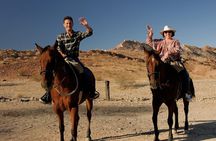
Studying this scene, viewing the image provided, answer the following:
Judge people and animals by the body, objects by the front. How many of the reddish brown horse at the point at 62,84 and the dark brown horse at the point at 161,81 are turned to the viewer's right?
0

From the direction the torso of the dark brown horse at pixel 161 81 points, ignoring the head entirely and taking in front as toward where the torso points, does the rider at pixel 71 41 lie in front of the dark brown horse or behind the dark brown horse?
in front

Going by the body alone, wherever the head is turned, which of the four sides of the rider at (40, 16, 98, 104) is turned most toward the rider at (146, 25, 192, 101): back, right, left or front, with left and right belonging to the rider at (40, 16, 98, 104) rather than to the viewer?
left

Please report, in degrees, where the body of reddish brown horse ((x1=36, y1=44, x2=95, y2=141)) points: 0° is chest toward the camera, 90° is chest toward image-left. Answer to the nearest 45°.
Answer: approximately 45°

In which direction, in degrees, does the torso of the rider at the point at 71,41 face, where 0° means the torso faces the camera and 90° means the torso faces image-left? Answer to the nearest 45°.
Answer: approximately 0°

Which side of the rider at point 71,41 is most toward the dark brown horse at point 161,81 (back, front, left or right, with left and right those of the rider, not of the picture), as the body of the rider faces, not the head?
left

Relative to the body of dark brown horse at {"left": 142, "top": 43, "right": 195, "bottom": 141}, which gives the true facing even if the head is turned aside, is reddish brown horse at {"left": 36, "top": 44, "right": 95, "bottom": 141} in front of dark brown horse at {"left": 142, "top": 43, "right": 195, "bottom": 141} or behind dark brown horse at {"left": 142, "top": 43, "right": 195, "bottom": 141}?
in front

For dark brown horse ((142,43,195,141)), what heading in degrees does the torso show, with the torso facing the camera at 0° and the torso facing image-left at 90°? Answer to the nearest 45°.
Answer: approximately 45°
